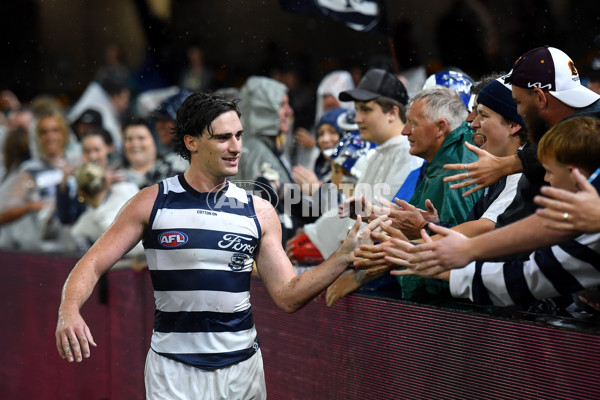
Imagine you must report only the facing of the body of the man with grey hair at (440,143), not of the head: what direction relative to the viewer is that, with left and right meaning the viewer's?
facing to the left of the viewer

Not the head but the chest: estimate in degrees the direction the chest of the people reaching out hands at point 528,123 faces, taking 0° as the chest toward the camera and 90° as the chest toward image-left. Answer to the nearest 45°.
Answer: approximately 90°

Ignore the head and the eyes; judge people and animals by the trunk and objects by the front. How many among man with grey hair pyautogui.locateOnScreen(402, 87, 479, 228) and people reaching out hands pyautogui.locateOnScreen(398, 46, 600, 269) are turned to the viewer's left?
2

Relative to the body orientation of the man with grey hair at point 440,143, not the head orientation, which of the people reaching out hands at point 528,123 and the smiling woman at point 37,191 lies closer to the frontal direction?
the smiling woman

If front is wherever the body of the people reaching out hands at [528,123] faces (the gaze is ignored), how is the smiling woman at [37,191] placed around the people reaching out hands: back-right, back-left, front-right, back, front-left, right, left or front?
front-right

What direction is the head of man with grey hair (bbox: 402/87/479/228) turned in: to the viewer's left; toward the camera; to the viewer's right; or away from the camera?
to the viewer's left
